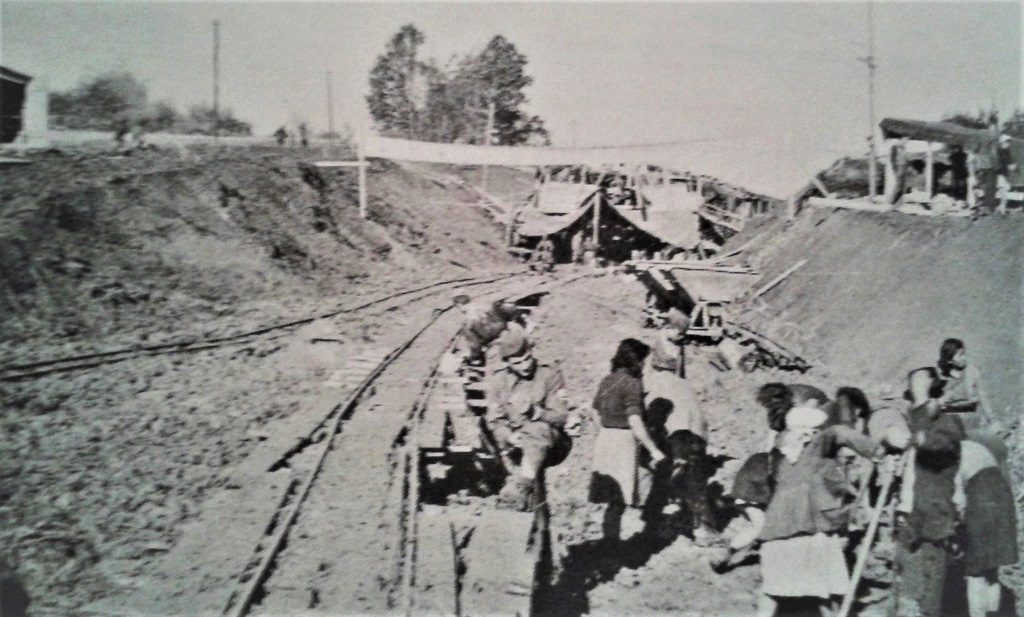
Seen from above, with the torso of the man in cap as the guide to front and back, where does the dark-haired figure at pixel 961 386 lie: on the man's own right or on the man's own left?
on the man's own left

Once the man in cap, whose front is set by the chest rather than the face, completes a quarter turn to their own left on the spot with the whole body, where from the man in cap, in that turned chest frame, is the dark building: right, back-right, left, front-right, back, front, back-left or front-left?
back

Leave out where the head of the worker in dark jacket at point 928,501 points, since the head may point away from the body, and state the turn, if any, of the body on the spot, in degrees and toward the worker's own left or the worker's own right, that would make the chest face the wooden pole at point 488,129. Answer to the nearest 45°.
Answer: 0° — they already face it

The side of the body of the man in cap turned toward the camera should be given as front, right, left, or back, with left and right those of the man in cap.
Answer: front

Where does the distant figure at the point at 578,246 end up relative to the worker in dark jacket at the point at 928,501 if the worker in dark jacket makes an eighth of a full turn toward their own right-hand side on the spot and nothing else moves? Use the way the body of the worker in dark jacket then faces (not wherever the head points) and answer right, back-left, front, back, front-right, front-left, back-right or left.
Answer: front-left

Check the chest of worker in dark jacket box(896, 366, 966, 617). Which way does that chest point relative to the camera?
to the viewer's left

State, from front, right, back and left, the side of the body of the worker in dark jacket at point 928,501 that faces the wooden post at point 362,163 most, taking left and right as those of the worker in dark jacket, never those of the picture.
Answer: front

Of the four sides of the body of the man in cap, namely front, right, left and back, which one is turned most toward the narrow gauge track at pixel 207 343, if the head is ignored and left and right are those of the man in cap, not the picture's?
right

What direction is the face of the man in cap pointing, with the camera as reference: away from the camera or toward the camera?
toward the camera

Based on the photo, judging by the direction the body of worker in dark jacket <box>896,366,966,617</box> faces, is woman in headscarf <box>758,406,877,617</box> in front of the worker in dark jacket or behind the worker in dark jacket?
in front

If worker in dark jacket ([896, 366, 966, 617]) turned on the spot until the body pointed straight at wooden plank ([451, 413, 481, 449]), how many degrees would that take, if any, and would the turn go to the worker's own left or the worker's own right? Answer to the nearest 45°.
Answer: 0° — they already face it
